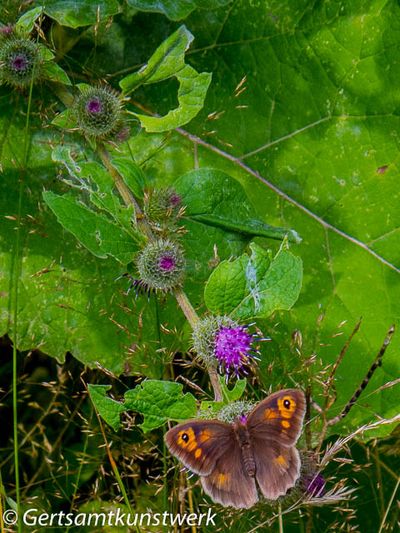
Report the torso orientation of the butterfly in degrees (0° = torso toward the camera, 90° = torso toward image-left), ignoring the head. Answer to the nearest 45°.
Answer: approximately 180°

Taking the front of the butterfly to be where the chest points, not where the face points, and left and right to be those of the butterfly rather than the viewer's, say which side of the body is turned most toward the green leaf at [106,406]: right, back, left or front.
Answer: left
